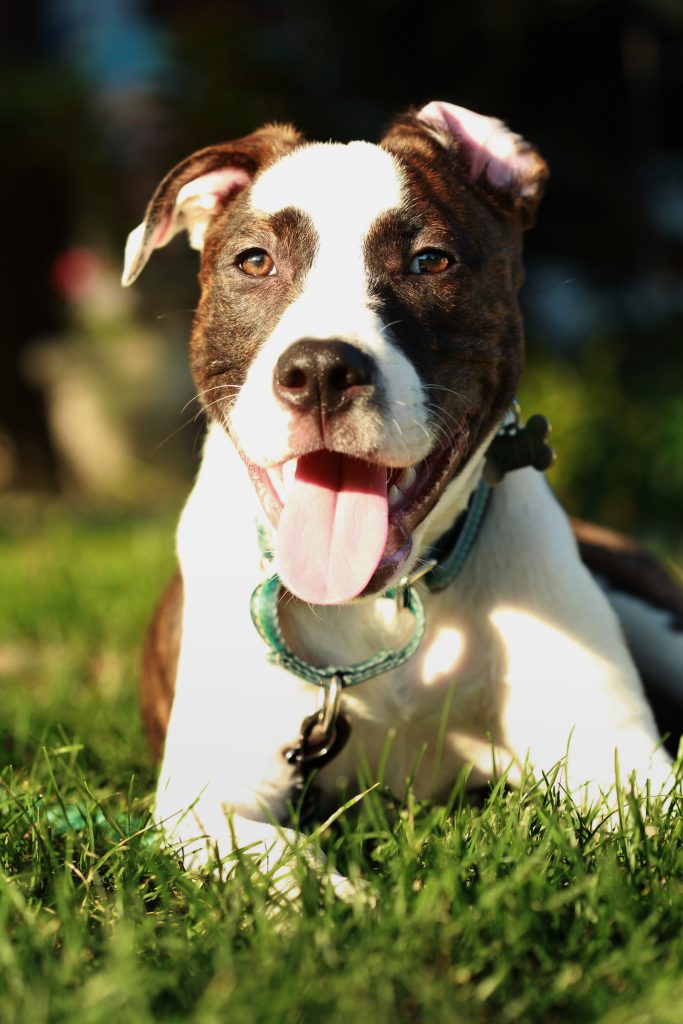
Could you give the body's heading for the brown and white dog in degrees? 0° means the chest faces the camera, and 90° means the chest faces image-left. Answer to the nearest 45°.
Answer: approximately 0°
